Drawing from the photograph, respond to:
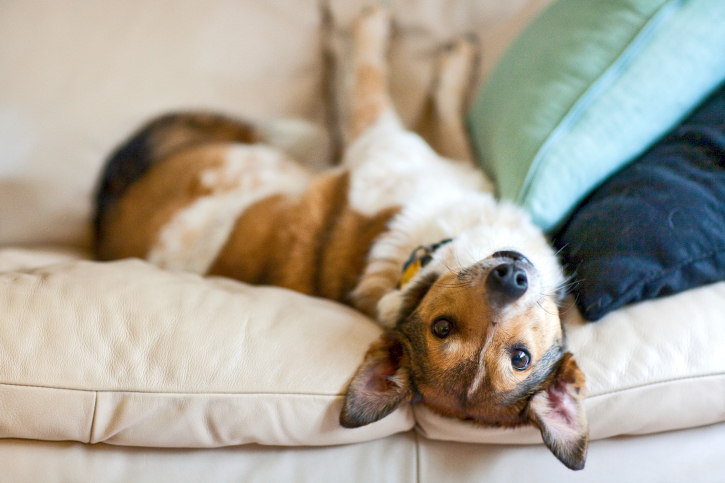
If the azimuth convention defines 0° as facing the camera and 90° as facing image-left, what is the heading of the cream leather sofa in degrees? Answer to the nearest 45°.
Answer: approximately 0°
